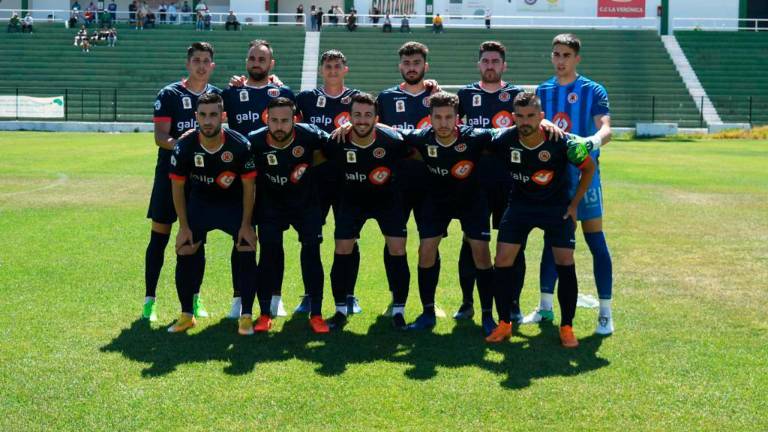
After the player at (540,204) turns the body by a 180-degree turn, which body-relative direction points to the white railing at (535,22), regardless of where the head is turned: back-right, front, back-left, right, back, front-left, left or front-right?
front

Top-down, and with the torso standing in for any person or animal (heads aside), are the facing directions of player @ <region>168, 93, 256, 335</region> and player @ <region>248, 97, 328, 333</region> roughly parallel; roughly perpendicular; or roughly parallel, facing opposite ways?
roughly parallel

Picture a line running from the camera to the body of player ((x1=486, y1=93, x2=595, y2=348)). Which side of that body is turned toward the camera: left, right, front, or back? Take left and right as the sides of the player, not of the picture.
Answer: front

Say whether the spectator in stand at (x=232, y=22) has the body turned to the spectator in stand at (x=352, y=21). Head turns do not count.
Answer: no

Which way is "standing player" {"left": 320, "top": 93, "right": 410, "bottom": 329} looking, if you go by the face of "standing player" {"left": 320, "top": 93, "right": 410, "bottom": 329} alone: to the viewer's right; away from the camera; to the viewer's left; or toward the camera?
toward the camera

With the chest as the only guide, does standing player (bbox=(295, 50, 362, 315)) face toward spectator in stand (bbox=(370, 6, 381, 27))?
no

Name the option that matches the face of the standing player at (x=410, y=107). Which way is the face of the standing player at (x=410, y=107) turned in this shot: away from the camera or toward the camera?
toward the camera

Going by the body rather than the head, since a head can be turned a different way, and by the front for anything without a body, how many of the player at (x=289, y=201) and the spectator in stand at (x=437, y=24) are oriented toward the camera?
2

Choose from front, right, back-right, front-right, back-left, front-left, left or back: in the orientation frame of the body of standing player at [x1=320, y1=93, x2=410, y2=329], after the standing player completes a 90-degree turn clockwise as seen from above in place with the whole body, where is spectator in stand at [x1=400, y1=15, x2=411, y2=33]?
right

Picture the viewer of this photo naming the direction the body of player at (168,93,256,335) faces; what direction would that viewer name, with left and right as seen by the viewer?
facing the viewer

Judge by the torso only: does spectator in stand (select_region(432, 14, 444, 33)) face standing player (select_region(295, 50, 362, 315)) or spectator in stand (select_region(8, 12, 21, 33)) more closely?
the standing player

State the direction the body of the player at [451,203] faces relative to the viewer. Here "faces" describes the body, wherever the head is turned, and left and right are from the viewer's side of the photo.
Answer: facing the viewer

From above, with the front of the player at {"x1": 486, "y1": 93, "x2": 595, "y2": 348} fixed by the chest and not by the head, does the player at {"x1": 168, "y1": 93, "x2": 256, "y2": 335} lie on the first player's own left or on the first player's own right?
on the first player's own right

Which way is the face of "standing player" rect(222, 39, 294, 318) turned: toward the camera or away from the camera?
toward the camera

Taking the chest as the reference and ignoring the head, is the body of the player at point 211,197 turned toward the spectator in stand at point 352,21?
no

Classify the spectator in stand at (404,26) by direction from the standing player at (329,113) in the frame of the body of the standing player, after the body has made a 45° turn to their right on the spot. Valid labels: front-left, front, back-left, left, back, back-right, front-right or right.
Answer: back-right
